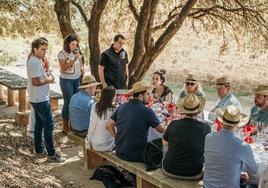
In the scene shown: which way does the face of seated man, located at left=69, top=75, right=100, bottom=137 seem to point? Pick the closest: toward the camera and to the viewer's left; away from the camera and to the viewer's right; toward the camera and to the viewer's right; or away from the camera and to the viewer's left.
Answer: away from the camera and to the viewer's right

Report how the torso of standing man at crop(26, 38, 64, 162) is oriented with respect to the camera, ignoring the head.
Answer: to the viewer's right

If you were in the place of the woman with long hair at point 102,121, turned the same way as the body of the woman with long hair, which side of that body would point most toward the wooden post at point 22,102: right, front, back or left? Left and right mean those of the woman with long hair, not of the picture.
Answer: left

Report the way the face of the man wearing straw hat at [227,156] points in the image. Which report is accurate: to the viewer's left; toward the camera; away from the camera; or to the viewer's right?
away from the camera

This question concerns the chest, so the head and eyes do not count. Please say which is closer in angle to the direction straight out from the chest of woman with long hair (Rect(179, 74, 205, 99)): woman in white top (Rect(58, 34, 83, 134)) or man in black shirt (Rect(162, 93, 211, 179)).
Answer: the man in black shirt

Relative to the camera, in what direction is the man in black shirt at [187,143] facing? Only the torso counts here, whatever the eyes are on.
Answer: away from the camera

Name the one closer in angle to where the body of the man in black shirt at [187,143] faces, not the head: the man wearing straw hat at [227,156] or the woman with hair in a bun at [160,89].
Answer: the woman with hair in a bun

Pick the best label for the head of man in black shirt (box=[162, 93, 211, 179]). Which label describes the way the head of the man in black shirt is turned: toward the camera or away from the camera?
away from the camera

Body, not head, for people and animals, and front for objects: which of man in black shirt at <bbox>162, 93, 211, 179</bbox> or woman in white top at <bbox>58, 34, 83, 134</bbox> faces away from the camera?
the man in black shirt

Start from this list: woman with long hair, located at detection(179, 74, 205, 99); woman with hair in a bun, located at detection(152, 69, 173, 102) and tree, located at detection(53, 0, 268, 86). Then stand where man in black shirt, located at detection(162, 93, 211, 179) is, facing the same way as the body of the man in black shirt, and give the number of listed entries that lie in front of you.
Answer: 3

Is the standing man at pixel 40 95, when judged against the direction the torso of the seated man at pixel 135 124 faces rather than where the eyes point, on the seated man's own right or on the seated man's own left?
on the seated man's own left

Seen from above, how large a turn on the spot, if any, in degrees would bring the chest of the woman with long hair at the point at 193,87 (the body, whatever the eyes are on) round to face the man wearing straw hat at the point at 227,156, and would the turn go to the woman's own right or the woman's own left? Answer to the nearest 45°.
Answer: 0° — they already face them
